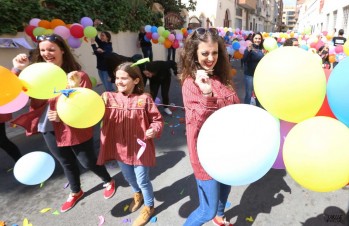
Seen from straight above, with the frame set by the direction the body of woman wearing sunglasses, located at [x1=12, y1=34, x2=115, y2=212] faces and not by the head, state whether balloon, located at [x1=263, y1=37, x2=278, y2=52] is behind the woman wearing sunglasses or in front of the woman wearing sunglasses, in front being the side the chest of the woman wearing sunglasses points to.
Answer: behind

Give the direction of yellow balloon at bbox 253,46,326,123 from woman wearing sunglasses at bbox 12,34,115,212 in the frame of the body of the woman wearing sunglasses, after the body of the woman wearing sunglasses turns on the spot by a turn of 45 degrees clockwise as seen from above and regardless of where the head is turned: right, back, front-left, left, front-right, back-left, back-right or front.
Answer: back-left

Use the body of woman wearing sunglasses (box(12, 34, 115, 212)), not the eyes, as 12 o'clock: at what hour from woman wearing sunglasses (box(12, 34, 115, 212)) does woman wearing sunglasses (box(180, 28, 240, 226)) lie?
woman wearing sunglasses (box(180, 28, 240, 226)) is roughly at 9 o'clock from woman wearing sunglasses (box(12, 34, 115, 212)).

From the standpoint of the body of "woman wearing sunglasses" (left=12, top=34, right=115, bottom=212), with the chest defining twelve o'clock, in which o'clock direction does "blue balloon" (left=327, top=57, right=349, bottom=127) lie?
The blue balloon is roughly at 9 o'clock from the woman wearing sunglasses.

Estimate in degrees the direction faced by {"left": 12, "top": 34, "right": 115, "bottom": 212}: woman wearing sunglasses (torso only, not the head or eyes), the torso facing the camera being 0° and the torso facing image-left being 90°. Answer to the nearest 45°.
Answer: approximately 45°

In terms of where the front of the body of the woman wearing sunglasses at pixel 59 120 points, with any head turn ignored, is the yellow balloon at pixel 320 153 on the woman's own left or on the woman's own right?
on the woman's own left

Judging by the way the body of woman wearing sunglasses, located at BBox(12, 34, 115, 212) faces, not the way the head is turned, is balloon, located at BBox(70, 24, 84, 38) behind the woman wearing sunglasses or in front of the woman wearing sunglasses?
behind

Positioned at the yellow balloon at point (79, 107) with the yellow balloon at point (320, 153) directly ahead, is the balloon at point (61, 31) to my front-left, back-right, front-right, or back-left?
back-left

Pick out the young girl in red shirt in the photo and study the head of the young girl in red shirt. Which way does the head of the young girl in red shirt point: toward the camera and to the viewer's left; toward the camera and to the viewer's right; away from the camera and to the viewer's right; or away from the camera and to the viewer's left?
toward the camera and to the viewer's left

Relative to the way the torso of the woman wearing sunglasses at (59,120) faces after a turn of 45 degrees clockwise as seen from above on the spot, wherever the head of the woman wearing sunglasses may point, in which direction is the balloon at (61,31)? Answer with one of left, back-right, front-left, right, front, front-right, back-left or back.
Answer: right
